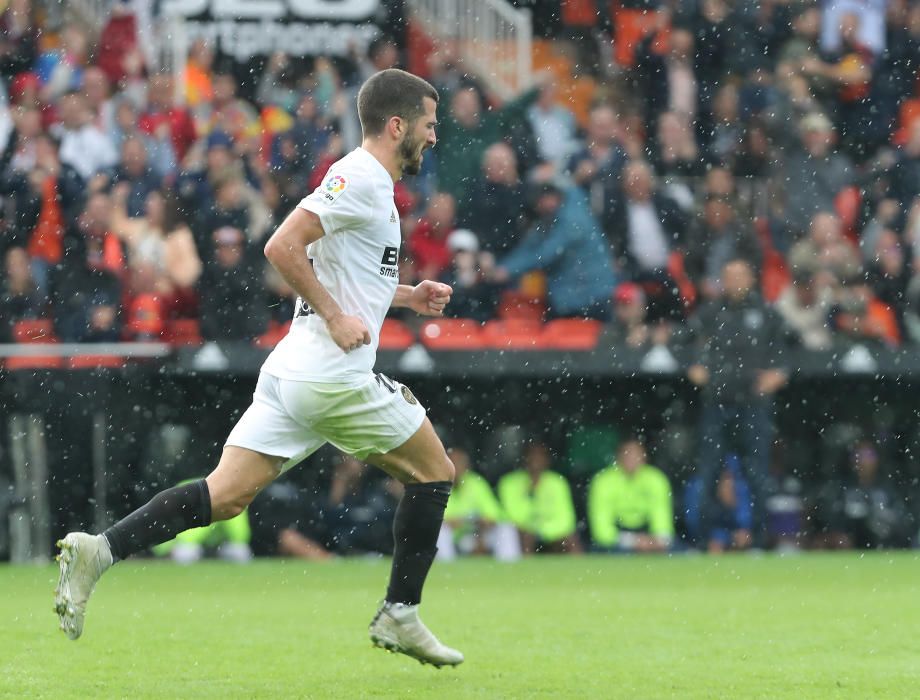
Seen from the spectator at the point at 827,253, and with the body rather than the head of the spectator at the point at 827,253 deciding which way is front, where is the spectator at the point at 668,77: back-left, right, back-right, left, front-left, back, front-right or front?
back-right

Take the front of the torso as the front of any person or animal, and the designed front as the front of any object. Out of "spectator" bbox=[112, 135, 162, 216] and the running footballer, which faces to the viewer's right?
the running footballer

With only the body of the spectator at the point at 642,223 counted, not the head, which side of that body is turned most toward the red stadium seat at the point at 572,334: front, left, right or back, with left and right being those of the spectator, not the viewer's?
front

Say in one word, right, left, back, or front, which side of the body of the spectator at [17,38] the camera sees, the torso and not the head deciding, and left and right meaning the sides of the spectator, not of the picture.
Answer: front

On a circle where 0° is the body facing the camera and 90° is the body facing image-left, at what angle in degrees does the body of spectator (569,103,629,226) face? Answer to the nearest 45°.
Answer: approximately 0°

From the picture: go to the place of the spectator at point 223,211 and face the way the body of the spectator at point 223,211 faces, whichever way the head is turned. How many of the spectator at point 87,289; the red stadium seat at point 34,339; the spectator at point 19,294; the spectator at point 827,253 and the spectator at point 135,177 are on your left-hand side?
1

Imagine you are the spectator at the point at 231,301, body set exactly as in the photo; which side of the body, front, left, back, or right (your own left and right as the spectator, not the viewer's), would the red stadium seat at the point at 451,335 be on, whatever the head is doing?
left

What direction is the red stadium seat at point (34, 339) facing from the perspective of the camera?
toward the camera

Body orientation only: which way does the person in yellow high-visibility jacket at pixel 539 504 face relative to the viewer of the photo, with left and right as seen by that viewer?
facing the viewer

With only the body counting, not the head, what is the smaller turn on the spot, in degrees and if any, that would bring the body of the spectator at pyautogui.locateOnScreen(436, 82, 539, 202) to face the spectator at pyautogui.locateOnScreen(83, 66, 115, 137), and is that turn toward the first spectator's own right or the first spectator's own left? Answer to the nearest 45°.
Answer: approximately 90° to the first spectator's own right

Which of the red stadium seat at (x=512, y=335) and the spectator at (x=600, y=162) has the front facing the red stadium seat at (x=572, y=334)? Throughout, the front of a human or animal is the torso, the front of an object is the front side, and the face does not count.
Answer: the spectator

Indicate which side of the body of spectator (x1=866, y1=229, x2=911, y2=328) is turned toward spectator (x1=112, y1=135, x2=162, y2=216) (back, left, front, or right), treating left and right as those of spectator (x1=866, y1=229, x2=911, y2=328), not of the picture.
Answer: right

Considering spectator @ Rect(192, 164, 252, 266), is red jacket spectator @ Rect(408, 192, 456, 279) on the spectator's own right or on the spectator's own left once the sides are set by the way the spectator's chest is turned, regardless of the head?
on the spectator's own left

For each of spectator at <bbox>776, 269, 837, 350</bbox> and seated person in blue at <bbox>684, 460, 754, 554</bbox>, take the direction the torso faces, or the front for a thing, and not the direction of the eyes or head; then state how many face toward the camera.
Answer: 2

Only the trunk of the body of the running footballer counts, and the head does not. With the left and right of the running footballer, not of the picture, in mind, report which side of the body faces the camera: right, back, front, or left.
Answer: right

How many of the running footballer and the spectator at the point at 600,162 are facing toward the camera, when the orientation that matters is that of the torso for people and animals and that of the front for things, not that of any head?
1

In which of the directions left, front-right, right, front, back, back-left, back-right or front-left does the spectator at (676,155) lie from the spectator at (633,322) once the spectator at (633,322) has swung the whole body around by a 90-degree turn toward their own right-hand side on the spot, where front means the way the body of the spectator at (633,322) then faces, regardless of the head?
right

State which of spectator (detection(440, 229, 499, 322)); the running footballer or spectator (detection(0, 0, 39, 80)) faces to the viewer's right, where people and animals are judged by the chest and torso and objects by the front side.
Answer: the running footballer

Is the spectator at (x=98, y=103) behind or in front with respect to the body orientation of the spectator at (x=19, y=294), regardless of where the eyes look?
behind
